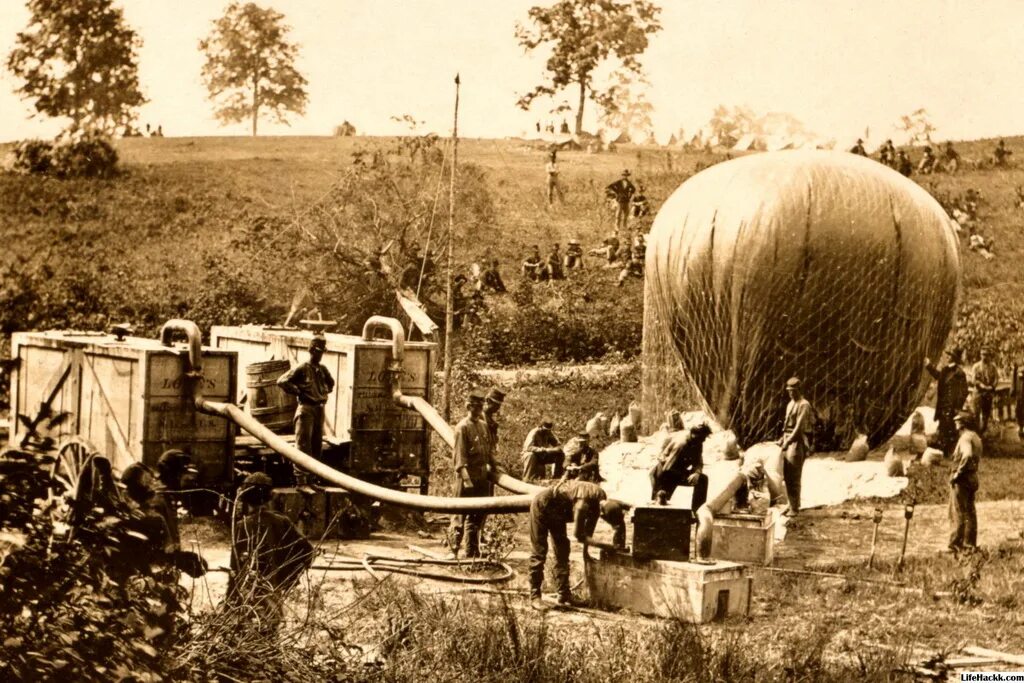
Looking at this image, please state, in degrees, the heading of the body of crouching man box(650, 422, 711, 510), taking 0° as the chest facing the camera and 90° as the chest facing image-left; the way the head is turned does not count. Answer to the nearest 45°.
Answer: approximately 315°

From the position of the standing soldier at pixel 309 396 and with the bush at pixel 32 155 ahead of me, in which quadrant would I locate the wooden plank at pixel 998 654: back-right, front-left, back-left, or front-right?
back-right

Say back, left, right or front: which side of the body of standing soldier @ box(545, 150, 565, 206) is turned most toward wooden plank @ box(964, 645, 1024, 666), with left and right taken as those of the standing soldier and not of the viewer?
front

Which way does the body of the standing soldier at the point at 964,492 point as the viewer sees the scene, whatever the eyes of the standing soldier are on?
to the viewer's left

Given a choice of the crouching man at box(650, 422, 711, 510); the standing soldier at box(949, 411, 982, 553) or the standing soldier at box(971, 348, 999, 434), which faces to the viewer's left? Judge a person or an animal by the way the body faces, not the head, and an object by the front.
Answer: the standing soldier at box(949, 411, 982, 553)

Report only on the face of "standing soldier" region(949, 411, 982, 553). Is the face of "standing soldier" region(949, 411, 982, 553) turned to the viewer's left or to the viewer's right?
to the viewer's left

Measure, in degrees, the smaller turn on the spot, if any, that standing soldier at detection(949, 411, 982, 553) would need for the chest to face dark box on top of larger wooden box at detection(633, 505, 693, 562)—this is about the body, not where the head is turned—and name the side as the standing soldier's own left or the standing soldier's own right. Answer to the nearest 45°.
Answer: approximately 45° to the standing soldier's own left

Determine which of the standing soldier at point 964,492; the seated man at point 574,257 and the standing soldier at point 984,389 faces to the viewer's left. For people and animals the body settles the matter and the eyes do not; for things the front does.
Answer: the standing soldier at point 964,492

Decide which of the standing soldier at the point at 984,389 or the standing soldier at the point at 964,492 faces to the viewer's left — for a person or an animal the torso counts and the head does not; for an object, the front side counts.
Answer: the standing soldier at the point at 964,492

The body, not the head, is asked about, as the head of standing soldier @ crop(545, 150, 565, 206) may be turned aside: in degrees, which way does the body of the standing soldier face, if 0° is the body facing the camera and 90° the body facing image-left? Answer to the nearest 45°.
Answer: approximately 0°

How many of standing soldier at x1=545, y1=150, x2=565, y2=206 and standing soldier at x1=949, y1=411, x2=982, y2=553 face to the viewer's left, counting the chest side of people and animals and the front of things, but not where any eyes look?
1

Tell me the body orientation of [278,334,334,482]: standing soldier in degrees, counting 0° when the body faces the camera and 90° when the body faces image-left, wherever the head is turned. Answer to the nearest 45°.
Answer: approximately 315°

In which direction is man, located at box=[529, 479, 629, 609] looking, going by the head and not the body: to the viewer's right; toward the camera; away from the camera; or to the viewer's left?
to the viewer's right

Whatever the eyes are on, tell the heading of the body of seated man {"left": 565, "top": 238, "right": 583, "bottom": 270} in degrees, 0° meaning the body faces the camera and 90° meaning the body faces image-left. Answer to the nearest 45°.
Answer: approximately 0°
